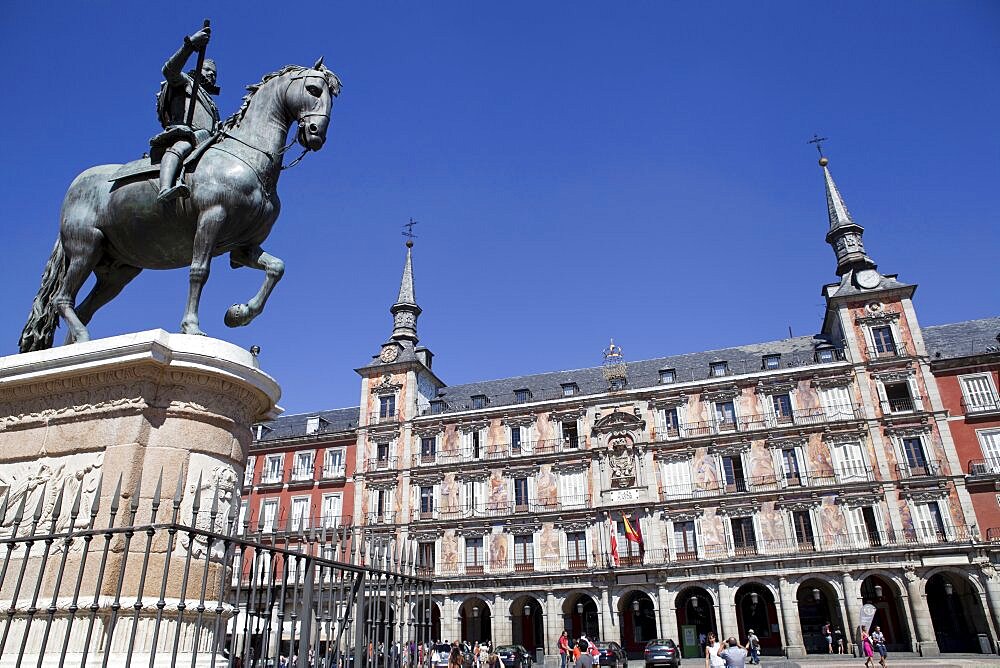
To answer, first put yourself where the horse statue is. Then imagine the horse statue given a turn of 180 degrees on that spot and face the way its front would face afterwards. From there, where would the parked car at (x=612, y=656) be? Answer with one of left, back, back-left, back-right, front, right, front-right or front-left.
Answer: back-right

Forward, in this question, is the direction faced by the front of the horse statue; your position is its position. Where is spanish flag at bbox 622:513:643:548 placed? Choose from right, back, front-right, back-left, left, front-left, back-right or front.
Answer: front-left

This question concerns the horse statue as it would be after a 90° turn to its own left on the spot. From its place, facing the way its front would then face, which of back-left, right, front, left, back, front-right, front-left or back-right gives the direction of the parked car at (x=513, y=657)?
front-right

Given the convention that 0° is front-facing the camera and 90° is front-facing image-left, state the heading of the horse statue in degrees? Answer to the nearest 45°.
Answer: approximately 270°

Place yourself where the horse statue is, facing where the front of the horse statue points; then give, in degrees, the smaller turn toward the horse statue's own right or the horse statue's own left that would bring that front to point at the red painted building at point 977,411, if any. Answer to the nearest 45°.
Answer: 0° — it already faces it

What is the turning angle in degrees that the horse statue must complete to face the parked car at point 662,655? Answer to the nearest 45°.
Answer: approximately 45° to its left
